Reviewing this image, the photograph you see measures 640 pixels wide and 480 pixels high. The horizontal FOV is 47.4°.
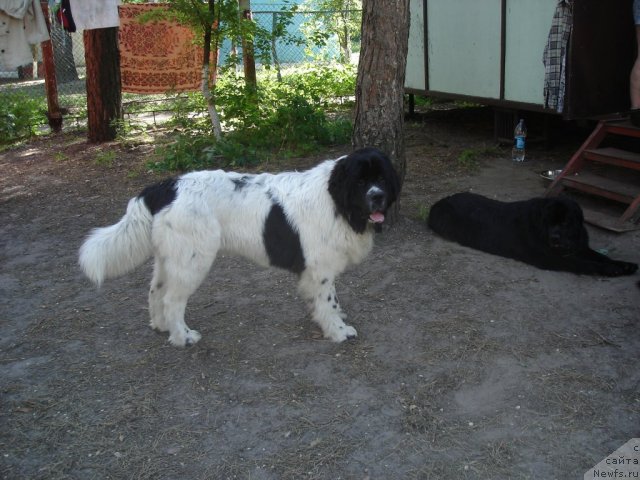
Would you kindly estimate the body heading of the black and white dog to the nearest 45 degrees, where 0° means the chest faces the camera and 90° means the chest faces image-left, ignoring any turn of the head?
approximately 270°

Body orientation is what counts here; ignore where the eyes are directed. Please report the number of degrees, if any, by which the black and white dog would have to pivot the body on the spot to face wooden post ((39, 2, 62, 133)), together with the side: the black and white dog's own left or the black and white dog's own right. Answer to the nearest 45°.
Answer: approximately 90° to the black and white dog's own left

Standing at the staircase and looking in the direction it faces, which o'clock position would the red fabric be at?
The red fabric is roughly at 2 o'clock from the staircase.

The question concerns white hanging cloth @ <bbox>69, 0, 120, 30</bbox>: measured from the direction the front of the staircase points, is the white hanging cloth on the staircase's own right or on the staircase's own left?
on the staircase's own right

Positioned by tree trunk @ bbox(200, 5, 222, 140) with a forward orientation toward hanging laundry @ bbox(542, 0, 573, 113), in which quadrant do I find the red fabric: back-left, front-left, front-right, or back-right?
back-left

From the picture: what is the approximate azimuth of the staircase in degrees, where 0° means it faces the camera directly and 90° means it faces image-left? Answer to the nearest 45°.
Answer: approximately 45°

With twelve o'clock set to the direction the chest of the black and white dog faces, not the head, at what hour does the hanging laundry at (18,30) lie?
The hanging laundry is roughly at 8 o'clock from the black and white dog.

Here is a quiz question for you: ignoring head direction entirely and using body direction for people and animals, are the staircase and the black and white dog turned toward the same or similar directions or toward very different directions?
very different directions

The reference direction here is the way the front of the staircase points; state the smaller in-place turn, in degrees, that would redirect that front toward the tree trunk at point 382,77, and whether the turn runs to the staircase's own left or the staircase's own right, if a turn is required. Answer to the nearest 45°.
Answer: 0° — it already faces it

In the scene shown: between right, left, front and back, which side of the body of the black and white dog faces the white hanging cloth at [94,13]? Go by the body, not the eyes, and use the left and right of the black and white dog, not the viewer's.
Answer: left

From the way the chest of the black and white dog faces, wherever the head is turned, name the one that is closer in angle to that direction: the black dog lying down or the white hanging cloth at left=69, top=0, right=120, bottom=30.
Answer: the black dog lying down

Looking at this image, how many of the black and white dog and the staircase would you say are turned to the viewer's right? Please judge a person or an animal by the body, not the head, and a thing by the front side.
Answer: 1
